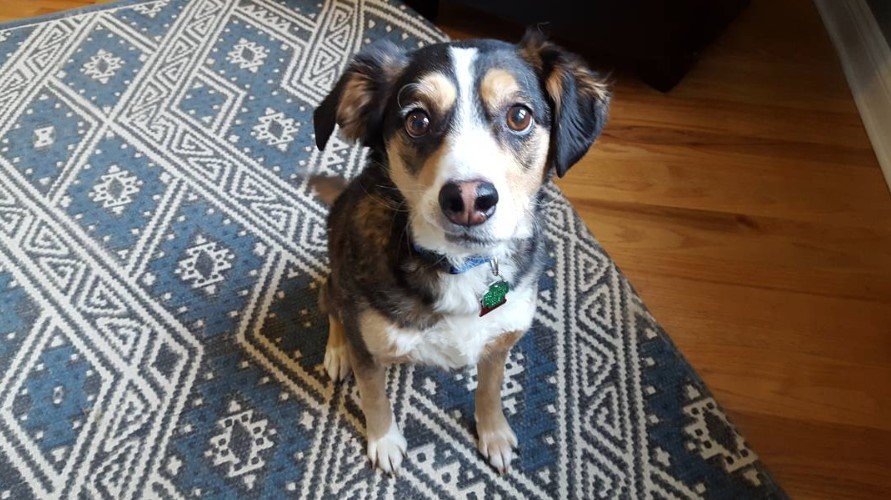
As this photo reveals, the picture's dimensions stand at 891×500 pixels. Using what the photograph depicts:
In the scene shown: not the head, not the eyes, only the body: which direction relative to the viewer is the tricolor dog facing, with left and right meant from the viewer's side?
facing the viewer
